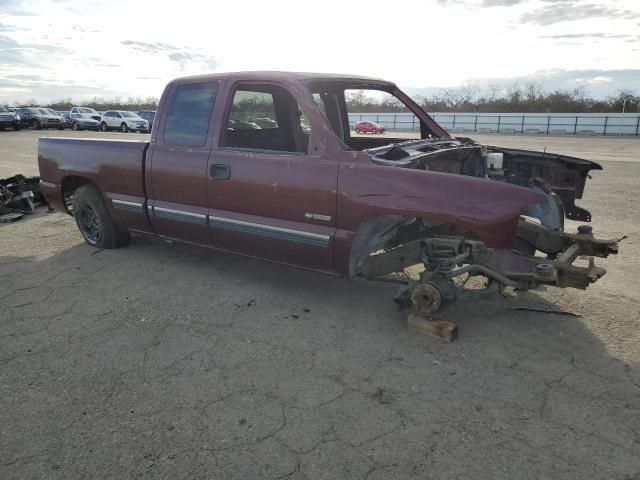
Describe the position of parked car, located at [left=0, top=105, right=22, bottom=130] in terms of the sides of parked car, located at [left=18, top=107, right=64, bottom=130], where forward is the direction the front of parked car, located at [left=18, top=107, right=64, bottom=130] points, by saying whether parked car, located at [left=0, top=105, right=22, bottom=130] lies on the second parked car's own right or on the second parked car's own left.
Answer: on the second parked car's own right

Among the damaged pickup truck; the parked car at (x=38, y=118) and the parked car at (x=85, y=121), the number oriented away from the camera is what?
0

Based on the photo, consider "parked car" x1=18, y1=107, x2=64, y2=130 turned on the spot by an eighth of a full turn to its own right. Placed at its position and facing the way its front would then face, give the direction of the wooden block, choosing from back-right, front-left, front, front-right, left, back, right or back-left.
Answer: front

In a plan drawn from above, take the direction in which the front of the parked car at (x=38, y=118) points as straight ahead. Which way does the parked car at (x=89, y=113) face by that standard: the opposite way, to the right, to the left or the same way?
the same way

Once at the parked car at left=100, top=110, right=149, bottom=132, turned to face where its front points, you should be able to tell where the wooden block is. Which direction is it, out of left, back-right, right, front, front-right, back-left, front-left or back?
front-right

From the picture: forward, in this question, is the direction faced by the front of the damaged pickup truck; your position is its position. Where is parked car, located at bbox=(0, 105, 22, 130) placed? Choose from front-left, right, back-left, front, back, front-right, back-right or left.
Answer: back

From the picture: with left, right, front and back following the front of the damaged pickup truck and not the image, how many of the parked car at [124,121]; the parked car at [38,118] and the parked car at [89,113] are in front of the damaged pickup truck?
0

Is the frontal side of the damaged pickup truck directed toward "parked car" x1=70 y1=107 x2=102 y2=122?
no

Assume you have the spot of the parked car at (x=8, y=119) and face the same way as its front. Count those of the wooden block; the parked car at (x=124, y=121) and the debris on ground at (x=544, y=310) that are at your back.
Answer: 0

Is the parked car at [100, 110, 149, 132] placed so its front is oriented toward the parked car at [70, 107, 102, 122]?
no

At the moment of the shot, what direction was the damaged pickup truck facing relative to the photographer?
facing the viewer and to the right of the viewer
